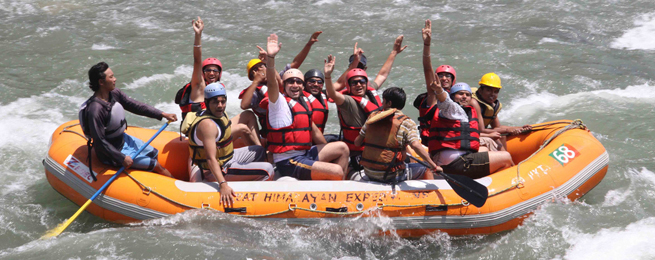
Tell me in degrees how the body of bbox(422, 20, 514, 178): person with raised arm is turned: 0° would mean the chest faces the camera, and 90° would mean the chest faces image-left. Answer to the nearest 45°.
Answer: approximately 315°

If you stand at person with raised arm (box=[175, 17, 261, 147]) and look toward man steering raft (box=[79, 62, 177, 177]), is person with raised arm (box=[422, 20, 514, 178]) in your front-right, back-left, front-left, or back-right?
back-left

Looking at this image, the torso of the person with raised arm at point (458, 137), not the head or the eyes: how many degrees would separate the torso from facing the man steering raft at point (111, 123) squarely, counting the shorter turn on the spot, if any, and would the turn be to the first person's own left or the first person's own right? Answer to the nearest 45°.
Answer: approximately 135° to the first person's own right

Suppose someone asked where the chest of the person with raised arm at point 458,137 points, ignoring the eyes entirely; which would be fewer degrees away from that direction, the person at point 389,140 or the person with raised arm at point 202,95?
the person

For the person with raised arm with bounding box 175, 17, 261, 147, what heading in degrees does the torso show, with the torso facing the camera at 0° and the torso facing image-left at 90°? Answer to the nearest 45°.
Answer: approximately 315°

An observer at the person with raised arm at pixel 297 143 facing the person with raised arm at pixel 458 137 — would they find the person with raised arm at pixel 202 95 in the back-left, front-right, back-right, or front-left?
back-left

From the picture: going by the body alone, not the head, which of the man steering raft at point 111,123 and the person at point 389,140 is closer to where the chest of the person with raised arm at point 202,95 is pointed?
the person

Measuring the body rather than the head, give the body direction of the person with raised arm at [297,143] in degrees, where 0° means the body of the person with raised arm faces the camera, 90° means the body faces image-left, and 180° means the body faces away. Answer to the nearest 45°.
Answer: approximately 315°

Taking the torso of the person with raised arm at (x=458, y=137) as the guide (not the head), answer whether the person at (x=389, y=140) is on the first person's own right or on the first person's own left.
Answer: on the first person's own right
